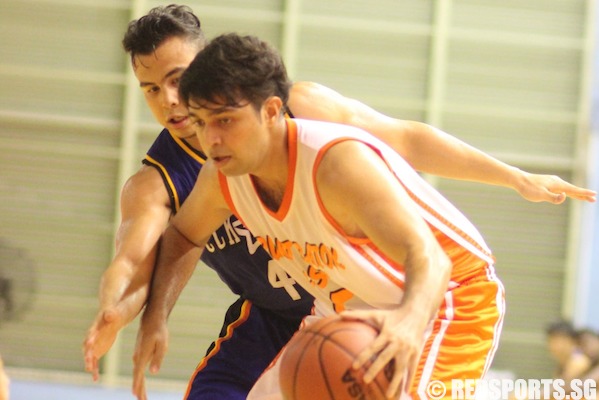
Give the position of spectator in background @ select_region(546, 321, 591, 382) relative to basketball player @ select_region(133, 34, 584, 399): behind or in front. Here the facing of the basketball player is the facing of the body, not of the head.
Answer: behind

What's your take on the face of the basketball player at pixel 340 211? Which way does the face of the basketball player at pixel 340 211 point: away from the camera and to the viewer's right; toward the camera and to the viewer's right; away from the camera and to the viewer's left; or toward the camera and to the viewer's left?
toward the camera and to the viewer's left
